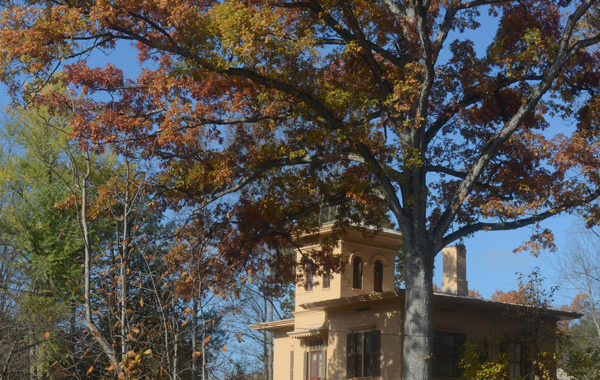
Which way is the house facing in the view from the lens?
facing the viewer and to the left of the viewer

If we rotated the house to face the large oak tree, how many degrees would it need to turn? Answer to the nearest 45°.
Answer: approximately 45° to its left
